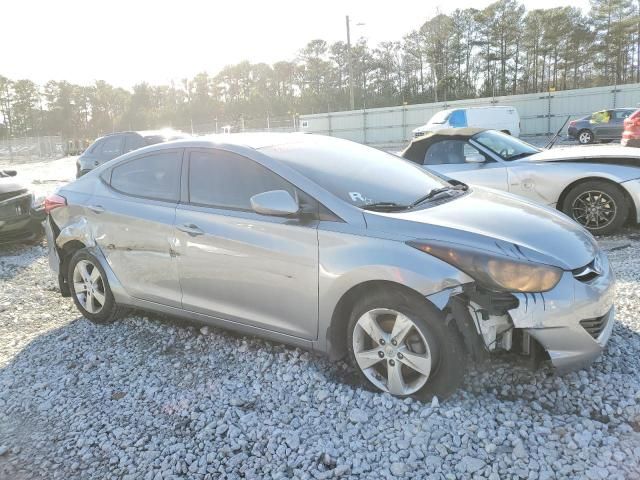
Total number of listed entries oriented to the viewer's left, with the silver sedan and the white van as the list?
1

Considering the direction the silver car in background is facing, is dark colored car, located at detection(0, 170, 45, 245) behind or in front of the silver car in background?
behind

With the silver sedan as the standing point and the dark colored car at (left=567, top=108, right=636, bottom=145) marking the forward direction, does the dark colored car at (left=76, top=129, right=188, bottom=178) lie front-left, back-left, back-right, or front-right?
front-left

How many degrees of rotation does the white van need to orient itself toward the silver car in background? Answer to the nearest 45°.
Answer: approximately 90° to its left

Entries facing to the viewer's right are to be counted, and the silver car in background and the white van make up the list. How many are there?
1

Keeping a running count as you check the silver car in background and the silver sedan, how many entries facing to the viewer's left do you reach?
0

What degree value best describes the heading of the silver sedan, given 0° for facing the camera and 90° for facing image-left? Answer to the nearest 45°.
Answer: approximately 315°

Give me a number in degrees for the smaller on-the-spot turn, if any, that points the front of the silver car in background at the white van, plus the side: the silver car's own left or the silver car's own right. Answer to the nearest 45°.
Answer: approximately 90° to the silver car's own left

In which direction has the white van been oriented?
to the viewer's left

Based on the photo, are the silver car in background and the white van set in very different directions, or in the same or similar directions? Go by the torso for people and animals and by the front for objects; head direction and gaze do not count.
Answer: very different directions

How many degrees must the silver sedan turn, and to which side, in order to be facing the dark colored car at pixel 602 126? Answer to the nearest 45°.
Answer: approximately 90° to its left

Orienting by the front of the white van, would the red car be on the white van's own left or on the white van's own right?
on the white van's own left

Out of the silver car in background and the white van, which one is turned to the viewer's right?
the silver car in background

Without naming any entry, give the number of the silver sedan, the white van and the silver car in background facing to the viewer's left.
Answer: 1

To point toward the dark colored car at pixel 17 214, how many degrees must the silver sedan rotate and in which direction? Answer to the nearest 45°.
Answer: approximately 180°

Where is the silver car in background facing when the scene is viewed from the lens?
facing to the right of the viewer
